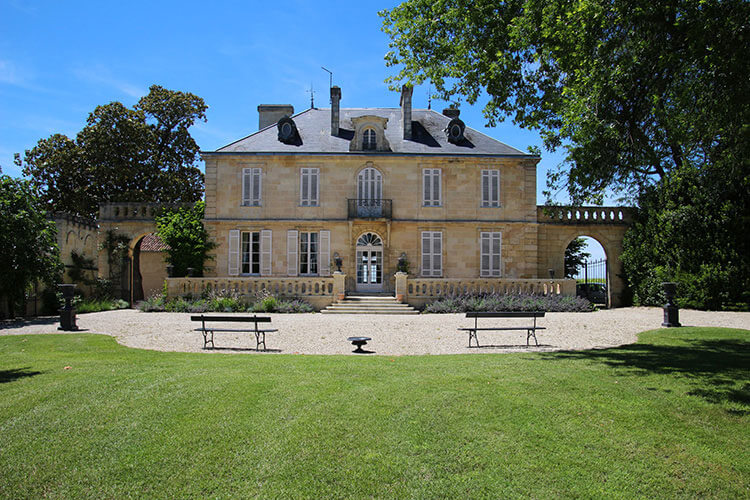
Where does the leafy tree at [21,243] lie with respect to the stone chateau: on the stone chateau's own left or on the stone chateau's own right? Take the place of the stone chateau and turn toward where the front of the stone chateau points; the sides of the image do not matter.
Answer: on the stone chateau's own right

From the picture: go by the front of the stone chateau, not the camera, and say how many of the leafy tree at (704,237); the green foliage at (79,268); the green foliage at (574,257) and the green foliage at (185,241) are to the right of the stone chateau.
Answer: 2

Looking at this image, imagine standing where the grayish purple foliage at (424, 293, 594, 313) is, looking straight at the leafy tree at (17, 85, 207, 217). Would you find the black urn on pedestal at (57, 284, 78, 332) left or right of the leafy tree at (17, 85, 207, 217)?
left

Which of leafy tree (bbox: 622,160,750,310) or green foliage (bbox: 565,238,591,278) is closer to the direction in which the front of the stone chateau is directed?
the leafy tree

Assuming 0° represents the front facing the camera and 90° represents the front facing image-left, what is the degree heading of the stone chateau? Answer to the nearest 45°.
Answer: approximately 0°

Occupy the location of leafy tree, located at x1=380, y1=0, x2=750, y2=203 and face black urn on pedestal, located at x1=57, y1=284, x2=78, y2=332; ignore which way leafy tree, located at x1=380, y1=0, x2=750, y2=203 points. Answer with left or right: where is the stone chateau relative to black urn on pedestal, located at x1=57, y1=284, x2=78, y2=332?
right

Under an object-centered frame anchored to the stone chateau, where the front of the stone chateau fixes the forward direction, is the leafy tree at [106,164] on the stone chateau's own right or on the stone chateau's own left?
on the stone chateau's own right

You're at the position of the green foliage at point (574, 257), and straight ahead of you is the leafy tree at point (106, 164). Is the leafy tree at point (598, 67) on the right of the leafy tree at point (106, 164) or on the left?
left

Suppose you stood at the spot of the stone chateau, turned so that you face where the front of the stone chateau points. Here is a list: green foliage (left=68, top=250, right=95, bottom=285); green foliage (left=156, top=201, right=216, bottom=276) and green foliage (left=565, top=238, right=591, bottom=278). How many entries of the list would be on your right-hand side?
2

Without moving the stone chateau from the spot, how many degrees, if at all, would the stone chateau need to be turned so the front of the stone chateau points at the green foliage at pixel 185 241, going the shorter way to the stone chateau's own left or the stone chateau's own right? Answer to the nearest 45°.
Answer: approximately 90° to the stone chateau's own right

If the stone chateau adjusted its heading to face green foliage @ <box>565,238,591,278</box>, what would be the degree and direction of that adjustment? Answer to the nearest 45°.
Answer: approximately 135° to its left

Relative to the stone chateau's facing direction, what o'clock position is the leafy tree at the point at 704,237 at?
The leafy tree is roughly at 10 o'clock from the stone chateau.
